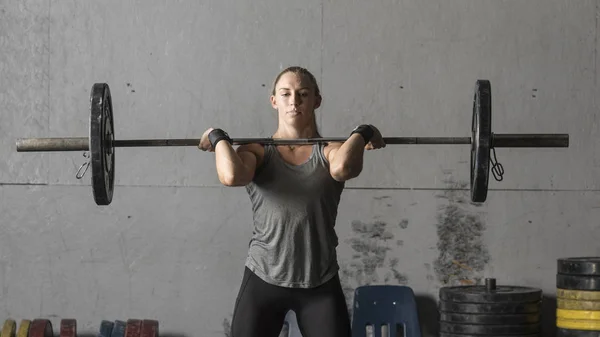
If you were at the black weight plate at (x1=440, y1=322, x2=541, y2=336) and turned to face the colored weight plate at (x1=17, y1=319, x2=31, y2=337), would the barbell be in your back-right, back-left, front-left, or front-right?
front-left

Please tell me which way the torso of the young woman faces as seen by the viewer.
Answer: toward the camera

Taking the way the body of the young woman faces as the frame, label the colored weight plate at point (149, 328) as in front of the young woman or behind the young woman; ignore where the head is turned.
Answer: behind

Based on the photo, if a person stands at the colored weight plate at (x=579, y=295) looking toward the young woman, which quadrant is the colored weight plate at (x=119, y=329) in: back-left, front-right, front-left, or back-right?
front-right

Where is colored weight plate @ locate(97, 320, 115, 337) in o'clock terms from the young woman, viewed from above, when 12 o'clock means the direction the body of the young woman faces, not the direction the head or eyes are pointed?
The colored weight plate is roughly at 5 o'clock from the young woman.

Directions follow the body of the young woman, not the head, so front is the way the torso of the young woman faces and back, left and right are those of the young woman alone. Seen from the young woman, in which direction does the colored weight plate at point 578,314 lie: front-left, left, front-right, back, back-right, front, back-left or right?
back-left

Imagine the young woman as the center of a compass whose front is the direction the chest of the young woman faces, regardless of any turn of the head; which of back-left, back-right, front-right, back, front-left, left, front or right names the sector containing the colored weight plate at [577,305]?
back-left

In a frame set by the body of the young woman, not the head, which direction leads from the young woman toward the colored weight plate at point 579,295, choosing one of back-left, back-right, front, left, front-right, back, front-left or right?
back-left

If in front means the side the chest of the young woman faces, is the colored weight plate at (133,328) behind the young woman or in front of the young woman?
behind

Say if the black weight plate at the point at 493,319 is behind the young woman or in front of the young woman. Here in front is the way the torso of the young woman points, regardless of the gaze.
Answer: behind

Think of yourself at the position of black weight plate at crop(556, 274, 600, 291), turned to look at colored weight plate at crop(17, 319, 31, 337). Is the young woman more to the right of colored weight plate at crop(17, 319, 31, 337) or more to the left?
left

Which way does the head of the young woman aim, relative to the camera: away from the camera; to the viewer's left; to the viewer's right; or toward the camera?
toward the camera
